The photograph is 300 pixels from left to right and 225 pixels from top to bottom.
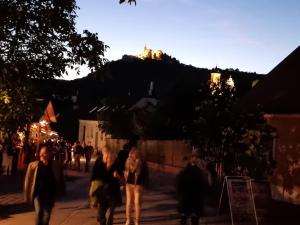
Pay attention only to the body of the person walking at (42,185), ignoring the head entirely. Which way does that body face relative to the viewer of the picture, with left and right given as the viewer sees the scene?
facing the viewer

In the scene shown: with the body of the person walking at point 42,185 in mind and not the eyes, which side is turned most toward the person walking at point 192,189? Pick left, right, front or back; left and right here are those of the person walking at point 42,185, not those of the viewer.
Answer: left

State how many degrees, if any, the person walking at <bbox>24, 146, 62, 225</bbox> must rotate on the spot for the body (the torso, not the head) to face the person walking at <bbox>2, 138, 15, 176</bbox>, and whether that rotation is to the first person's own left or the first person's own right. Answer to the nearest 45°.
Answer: approximately 180°
